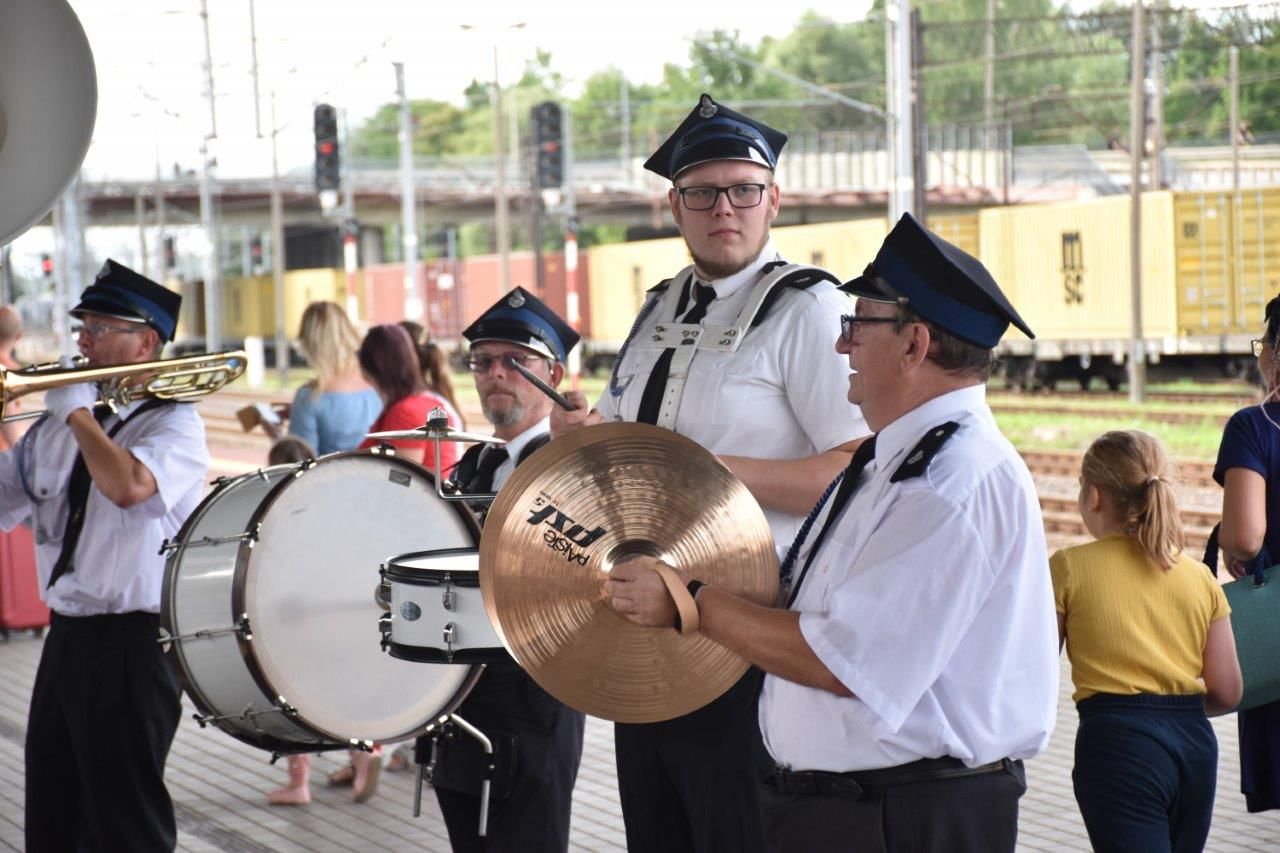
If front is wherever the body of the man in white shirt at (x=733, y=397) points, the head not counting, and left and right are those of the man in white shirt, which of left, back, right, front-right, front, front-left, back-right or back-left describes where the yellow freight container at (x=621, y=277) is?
back-right

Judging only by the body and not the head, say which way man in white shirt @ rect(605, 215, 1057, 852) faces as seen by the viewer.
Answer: to the viewer's left

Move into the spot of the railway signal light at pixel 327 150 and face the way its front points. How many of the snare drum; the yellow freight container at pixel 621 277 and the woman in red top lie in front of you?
2

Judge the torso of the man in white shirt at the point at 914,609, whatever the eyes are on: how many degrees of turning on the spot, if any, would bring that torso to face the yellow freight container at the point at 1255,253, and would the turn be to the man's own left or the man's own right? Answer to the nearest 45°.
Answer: approximately 90° to the man's own right

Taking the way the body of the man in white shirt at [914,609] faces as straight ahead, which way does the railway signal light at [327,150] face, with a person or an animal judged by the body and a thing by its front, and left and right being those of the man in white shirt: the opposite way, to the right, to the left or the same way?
to the left

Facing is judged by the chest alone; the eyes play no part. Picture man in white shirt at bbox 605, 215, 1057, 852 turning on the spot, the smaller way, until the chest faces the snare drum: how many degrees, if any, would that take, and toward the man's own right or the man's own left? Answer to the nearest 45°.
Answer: approximately 45° to the man's own right

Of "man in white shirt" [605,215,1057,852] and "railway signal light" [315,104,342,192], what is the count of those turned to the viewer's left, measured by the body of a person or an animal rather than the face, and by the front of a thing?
1

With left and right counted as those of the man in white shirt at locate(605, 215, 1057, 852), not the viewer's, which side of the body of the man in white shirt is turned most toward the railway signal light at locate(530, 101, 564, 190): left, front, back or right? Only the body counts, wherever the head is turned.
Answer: right

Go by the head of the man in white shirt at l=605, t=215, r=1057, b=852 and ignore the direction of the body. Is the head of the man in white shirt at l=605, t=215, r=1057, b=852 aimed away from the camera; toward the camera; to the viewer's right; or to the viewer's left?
to the viewer's left

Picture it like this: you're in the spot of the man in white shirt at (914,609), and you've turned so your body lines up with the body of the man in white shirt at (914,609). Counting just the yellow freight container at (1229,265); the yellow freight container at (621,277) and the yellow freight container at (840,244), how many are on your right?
3

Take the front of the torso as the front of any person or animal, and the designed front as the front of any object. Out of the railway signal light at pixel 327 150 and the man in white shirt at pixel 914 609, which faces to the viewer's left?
the man in white shirt

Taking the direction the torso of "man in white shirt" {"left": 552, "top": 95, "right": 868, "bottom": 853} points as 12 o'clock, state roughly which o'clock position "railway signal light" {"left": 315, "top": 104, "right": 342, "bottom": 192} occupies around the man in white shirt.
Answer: The railway signal light is roughly at 4 o'clock from the man in white shirt.

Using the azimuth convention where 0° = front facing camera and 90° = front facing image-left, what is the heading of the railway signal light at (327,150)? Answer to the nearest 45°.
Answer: approximately 0°

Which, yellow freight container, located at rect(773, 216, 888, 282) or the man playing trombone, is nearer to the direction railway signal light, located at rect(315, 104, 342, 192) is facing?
the man playing trombone
